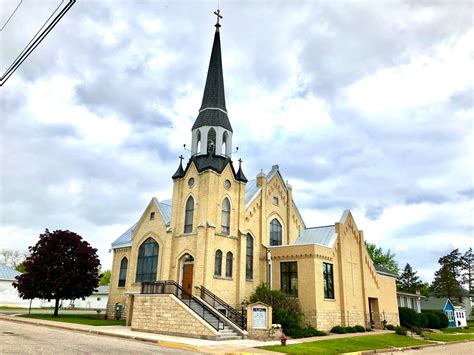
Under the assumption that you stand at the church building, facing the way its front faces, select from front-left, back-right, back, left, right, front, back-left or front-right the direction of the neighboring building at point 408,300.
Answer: back

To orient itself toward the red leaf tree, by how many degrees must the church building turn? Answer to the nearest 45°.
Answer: approximately 45° to its right

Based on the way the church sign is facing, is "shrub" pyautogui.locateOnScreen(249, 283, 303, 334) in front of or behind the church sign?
behind

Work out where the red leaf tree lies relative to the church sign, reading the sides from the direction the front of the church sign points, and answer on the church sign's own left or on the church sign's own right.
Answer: on the church sign's own right

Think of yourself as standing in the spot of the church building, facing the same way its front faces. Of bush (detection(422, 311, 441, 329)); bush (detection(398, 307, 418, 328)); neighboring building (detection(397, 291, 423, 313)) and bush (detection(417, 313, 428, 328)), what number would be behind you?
4

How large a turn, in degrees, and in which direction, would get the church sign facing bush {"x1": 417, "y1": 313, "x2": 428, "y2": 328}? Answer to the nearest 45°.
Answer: approximately 135° to its left

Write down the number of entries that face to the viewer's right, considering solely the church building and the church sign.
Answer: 0

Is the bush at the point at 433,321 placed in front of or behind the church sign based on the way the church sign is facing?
behind

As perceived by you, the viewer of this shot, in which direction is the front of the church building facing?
facing the viewer and to the left of the viewer

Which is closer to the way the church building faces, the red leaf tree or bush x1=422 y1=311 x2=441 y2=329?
the red leaf tree

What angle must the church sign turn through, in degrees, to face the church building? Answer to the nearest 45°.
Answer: approximately 180°

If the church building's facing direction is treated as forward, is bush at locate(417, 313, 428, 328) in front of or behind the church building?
behind

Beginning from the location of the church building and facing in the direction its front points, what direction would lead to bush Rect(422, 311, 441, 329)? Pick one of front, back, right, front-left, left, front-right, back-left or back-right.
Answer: back

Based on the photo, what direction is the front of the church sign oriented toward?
toward the camera
